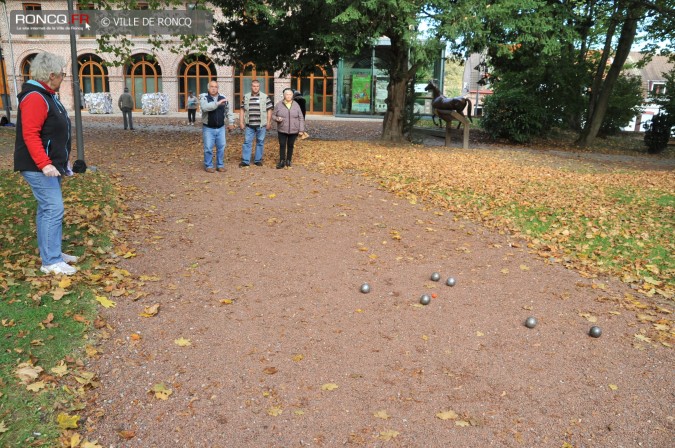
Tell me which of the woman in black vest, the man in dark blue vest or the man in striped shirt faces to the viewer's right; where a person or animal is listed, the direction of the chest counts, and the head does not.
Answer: the woman in black vest

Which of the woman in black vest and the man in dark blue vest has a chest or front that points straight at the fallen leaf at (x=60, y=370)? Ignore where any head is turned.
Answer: the man in dark blue vest

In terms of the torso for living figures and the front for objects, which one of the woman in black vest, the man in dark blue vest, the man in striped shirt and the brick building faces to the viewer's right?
the woman in black vest

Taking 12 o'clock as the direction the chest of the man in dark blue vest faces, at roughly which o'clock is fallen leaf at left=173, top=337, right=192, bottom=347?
The fallen leaf is roughly at 12 o'clock from the man in dark blue vest.

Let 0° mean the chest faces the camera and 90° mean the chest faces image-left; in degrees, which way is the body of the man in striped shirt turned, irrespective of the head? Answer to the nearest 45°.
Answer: approximately 0°

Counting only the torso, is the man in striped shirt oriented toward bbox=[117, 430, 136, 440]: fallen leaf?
yes

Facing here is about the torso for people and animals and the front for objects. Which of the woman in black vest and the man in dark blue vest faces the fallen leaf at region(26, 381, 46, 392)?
the man in dark blue vest

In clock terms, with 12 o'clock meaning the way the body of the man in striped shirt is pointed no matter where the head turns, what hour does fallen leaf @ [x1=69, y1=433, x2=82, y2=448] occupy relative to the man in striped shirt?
The fallen leaf is roughly at 12 o'clock from the man in striped shirt.

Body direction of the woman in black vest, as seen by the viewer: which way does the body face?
to the viewer's right

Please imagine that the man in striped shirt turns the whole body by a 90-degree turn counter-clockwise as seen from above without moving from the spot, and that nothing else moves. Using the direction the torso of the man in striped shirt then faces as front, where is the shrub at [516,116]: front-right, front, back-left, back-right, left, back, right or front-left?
front-left
